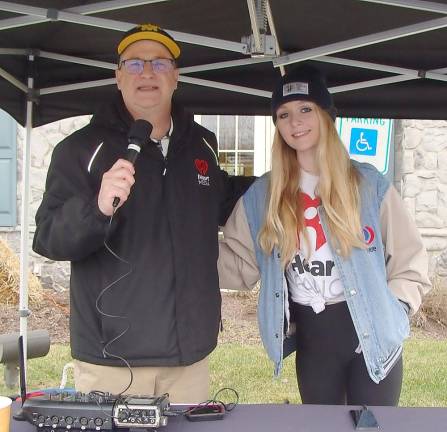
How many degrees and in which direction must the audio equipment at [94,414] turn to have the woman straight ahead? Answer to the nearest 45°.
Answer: approximately 135° to its left

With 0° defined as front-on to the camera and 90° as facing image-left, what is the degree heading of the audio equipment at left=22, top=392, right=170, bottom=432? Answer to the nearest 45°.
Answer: approximately 0°

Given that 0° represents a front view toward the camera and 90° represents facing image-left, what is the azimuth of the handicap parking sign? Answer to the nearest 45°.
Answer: approximately 0°

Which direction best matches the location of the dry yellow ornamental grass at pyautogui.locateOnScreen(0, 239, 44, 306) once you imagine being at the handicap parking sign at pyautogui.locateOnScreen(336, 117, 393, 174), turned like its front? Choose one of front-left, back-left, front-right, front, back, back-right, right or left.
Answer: right

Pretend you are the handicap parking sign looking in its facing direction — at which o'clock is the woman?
The woman is roughly at 12 o'clock from the handicap parking sign.

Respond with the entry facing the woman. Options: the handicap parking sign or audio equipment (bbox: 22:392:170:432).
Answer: the handicap parking sign

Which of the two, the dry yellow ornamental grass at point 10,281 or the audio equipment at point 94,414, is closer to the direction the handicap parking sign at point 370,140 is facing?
the audio equipment

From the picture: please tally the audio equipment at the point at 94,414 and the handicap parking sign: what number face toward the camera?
2

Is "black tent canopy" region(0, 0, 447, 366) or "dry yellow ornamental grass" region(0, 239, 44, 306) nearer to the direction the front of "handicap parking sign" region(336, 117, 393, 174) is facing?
the black tent canopy

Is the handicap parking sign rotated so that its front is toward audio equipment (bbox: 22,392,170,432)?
yes
